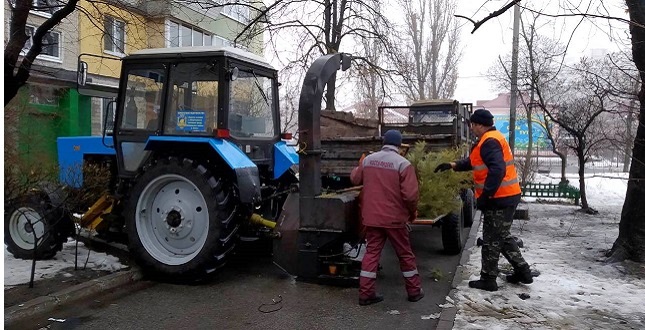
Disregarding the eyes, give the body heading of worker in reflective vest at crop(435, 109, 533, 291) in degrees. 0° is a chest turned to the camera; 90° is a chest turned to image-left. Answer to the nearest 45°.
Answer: approximately 90°

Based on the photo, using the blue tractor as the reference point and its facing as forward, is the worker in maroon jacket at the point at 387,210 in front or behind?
behind

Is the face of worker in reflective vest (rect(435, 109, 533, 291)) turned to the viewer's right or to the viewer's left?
to the viewer's left

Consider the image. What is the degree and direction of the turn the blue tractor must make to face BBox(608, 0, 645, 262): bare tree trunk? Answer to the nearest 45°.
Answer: approximately 135° to its right

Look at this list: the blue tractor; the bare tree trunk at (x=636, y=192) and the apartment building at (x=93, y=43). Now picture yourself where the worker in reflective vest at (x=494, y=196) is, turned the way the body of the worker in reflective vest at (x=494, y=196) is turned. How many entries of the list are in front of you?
2

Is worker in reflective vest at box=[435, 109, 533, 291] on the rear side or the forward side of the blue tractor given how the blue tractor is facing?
on the rear side

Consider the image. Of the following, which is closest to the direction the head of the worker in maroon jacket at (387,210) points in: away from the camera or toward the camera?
away from the camera

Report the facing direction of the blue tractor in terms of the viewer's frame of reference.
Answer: facing away from the viewer and to the left of the viewer

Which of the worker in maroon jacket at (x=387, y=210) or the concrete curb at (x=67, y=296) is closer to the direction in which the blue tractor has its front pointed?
the concrete curb
